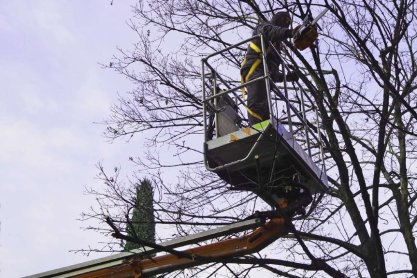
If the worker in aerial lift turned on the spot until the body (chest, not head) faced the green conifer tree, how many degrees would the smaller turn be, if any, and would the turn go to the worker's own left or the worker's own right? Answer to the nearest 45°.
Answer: approximately 135° to the worker's own left

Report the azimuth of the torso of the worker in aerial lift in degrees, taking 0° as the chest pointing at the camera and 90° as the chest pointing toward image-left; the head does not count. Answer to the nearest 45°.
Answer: approximately 270°
